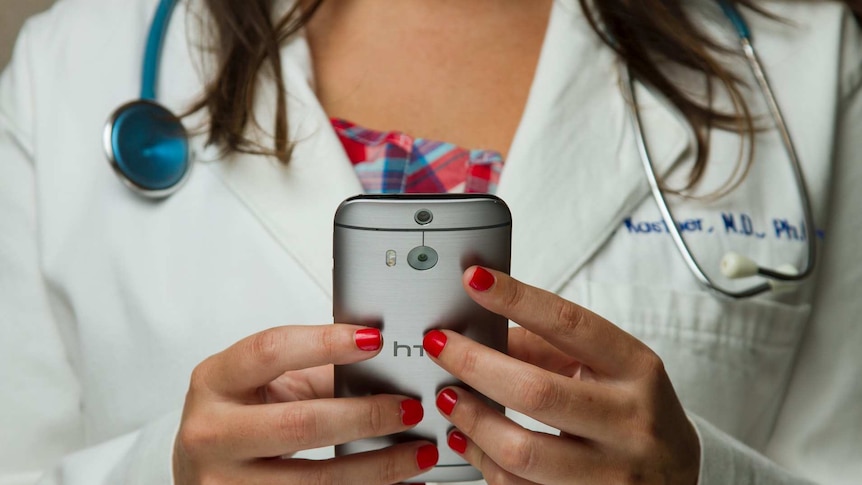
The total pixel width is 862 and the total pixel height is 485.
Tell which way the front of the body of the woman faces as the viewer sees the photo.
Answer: toward the camera
